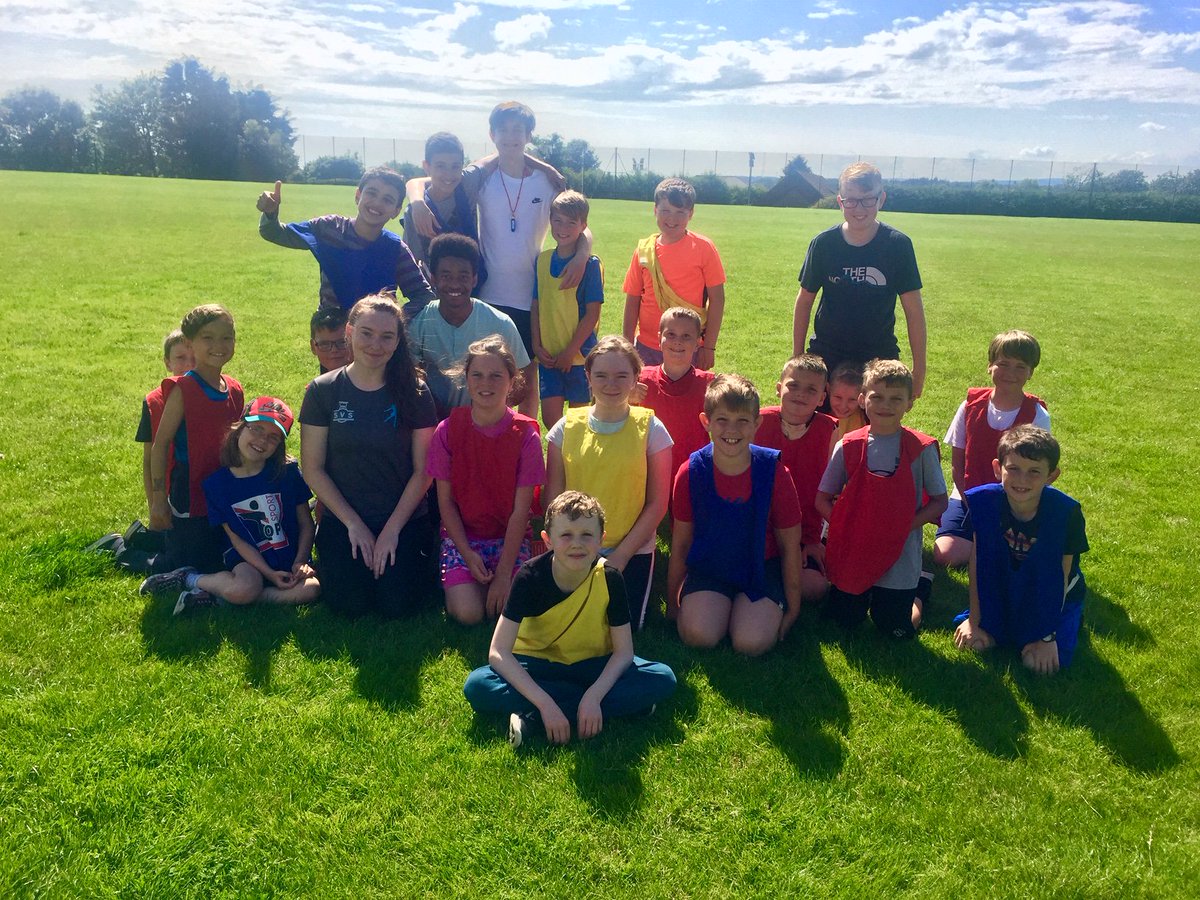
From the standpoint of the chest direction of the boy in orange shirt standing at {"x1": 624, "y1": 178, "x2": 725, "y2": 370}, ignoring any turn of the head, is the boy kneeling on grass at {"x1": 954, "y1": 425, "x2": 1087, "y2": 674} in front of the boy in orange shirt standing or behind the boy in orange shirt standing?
in front

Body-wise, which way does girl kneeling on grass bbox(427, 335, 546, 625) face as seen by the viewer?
toward the camera

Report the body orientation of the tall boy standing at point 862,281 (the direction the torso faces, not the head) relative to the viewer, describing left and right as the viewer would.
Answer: facing the viewer

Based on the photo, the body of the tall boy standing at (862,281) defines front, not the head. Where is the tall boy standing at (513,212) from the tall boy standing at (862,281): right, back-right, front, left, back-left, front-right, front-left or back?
right

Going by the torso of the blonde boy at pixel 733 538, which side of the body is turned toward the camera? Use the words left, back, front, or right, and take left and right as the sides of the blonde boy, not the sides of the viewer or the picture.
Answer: front

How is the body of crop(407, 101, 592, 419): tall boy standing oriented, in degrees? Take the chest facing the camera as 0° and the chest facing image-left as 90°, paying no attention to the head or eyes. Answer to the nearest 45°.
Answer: approximately 0°

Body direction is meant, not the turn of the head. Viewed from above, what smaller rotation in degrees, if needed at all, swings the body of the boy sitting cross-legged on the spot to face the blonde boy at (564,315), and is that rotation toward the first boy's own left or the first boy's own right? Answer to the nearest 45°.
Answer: approximately 180°

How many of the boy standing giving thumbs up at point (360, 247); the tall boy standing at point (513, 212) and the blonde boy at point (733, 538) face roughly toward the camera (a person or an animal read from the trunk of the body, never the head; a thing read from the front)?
3
